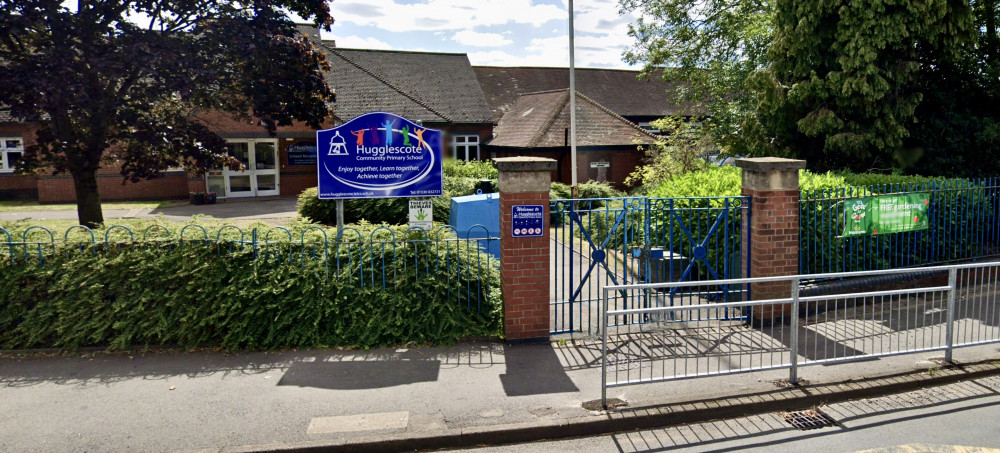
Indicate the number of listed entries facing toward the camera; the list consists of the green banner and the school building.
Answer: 2

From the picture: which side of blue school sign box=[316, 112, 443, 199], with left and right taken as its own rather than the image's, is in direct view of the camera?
front

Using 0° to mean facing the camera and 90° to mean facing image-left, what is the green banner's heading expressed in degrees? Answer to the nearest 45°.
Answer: approximately 0°

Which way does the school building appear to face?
toward the camera

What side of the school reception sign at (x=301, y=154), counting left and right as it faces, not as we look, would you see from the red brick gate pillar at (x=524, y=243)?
front

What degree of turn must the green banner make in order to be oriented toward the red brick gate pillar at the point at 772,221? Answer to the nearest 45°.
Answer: approximately 45° to its right

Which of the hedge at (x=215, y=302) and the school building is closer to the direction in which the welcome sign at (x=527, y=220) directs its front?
the hedge

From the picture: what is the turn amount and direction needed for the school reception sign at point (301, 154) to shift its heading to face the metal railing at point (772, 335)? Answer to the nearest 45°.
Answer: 0° — it already faces it

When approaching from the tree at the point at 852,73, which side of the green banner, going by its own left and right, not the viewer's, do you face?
back

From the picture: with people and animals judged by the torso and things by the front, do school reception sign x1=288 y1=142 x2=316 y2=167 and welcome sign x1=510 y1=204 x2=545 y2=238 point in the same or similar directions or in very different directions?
same or similar directions

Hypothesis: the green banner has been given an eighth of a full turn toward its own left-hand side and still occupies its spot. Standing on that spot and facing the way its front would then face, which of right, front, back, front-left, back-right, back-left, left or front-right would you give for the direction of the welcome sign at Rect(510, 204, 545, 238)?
right

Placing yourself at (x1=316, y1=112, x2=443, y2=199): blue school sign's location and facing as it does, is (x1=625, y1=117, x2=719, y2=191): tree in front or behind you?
behind

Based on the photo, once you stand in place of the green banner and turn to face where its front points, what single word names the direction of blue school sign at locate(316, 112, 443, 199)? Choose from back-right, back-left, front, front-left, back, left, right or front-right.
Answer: front-right

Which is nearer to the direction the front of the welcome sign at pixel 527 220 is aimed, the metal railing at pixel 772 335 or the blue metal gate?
the metal railing

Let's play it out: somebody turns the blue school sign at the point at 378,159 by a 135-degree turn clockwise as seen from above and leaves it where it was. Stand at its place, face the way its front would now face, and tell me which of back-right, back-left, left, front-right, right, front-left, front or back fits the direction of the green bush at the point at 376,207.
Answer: front-right

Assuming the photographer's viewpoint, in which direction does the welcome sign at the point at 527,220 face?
facing the viewer

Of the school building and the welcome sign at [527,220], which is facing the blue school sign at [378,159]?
the school building

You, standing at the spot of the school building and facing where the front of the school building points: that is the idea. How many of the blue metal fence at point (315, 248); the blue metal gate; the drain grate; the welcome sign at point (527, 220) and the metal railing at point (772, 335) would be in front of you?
5

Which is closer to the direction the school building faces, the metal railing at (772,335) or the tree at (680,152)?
the metal railing

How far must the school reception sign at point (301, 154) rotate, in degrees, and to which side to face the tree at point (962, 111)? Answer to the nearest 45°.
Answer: approximately 45° to its left
